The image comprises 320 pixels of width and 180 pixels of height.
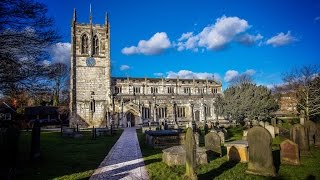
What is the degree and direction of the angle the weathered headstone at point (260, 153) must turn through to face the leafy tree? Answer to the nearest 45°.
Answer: approximately 180°

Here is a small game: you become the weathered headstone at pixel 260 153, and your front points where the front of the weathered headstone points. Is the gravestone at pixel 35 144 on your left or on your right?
on your right

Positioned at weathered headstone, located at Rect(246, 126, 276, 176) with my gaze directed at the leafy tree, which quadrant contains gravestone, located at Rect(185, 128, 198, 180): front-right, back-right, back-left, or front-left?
back-left

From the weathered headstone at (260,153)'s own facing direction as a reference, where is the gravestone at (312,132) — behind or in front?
behind

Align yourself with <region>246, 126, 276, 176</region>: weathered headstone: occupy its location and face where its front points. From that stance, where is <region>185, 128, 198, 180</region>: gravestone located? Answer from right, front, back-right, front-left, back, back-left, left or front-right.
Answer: front-right

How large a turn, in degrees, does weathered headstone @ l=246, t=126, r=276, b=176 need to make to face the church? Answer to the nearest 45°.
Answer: approximately 135° to its right

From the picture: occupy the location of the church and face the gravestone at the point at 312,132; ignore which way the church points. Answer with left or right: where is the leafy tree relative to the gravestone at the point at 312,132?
left

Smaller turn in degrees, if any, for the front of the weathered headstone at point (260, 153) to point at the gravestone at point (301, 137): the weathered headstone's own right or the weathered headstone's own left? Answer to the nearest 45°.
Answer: approximately 180°

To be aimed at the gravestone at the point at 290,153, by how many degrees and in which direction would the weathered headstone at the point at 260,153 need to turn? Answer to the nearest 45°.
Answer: approximately 135° to its left

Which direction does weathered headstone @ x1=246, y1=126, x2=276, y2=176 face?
toward the camera
